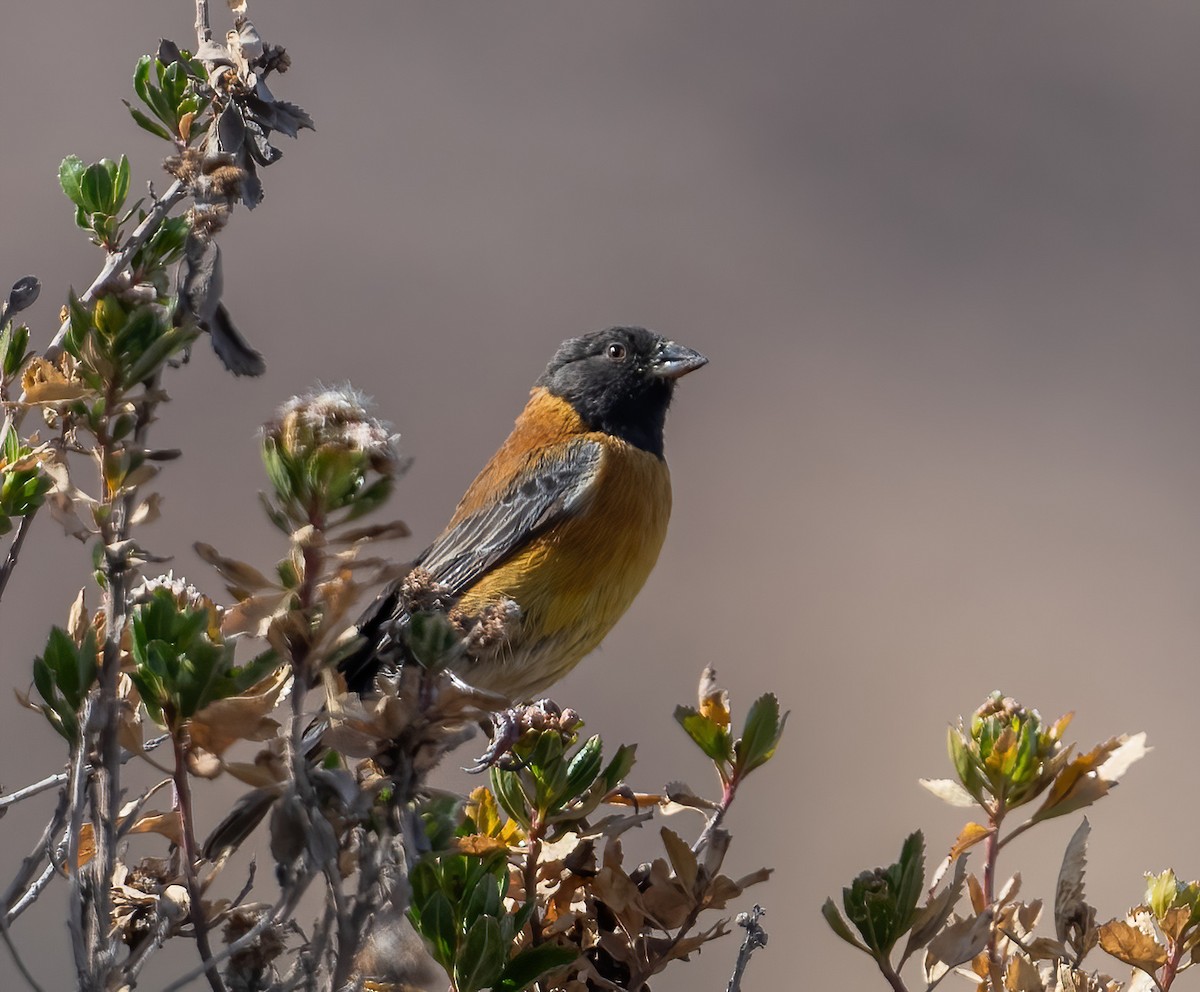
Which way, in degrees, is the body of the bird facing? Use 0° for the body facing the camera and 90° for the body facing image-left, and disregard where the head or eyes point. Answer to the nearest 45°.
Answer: approximately 270°
